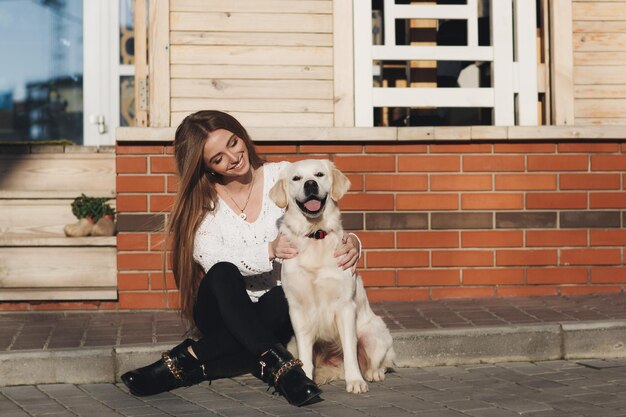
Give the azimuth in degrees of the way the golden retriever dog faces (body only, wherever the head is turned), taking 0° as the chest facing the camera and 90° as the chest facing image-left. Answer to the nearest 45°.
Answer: approximately 0°

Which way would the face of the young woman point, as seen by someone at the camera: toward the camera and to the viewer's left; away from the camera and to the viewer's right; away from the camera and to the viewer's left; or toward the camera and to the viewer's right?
toward the camera and to the viewer's right

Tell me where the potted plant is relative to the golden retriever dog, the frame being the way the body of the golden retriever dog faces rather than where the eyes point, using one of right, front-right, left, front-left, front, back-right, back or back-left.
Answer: back-right

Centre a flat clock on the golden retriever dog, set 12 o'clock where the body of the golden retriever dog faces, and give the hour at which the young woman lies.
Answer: The young woman is roughly at 4 o'clock from the golden retriever dog.
